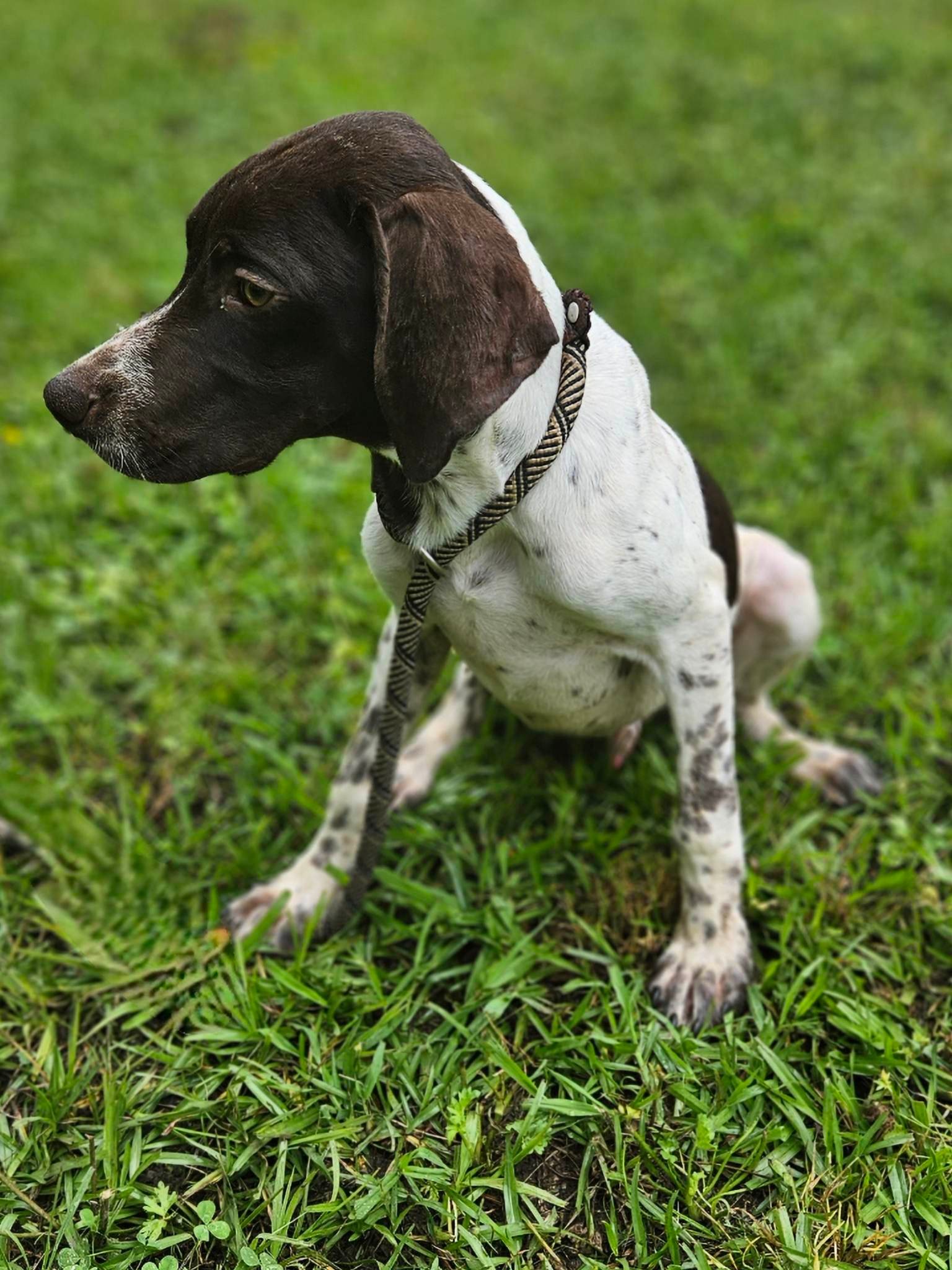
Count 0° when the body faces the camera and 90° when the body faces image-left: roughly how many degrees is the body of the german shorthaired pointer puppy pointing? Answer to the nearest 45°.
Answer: approximately 45°
